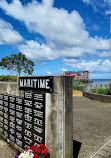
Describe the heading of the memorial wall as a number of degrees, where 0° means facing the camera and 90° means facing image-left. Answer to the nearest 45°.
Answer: approximately 45°

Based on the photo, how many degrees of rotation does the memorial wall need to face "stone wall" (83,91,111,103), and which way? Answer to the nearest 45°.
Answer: approximately 180°
